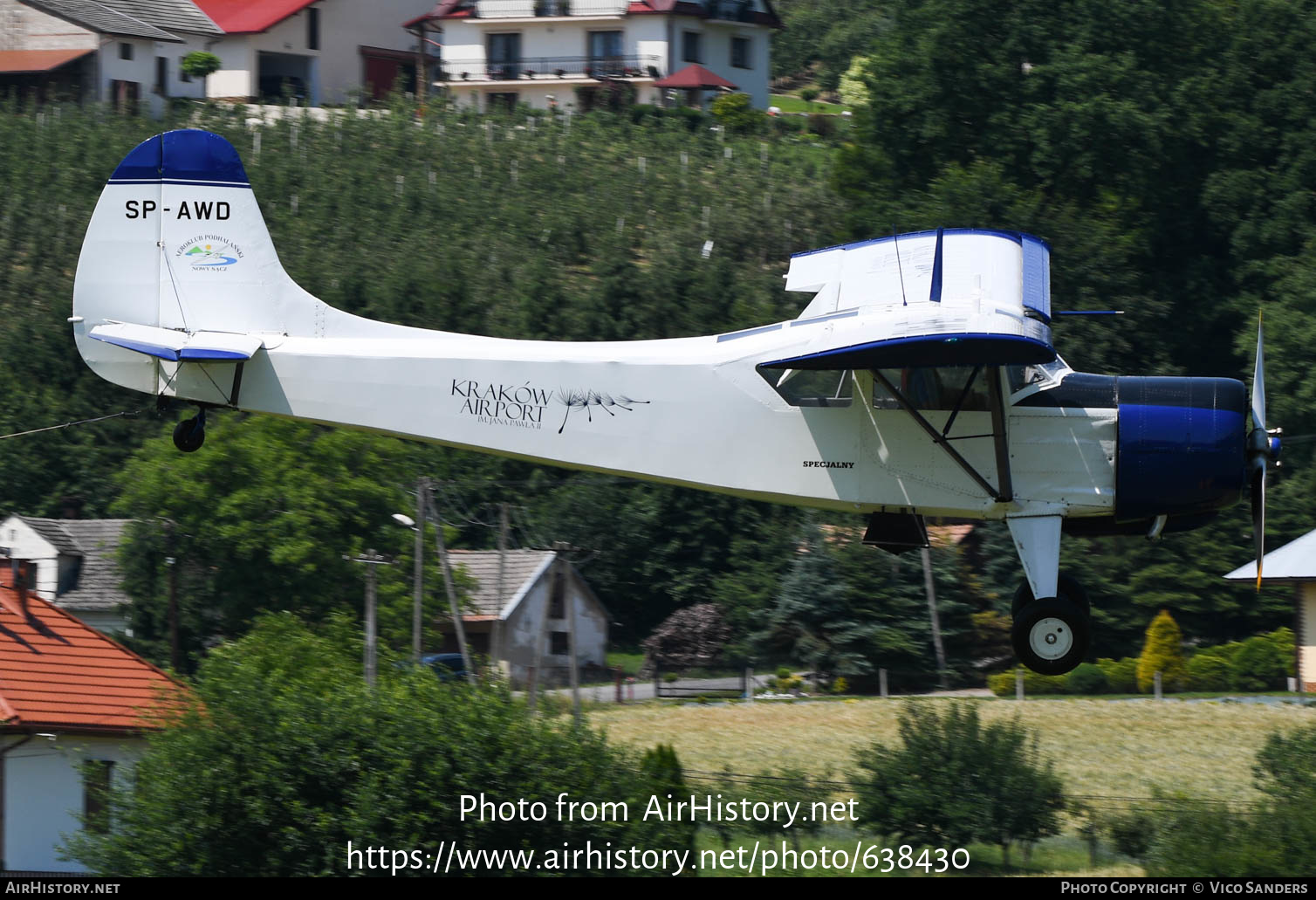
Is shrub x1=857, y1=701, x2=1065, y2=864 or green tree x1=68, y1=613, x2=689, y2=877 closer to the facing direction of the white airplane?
the shrub

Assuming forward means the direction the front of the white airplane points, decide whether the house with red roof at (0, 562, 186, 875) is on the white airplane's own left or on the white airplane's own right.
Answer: on the white airplane's own left

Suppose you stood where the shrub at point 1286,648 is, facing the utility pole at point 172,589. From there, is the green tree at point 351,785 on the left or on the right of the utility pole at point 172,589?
left

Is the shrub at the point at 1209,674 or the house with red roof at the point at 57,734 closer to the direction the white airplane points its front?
the shrub

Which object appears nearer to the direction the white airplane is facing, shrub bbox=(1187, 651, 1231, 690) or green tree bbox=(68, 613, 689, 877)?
the shrub

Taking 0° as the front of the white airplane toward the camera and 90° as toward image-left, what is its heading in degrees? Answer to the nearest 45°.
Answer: approximately 270°

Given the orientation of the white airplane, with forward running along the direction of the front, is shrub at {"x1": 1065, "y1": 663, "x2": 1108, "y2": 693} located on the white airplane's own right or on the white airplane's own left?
on the white airplane's own left

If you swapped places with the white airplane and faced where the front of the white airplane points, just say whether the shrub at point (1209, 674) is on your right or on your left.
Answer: on your left

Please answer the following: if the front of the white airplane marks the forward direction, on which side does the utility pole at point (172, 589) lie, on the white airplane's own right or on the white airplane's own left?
on the white airplane's own left

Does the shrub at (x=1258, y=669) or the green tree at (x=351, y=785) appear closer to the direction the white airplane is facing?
the shrub

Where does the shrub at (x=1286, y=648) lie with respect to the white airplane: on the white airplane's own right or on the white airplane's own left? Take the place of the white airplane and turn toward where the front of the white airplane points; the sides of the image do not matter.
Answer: on the white airplane's own left

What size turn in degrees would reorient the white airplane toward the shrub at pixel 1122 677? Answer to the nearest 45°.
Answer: approximately 90° to its left

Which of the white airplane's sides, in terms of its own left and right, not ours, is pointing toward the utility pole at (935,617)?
left

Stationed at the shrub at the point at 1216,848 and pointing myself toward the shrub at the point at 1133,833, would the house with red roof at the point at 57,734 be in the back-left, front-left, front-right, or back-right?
front-left
